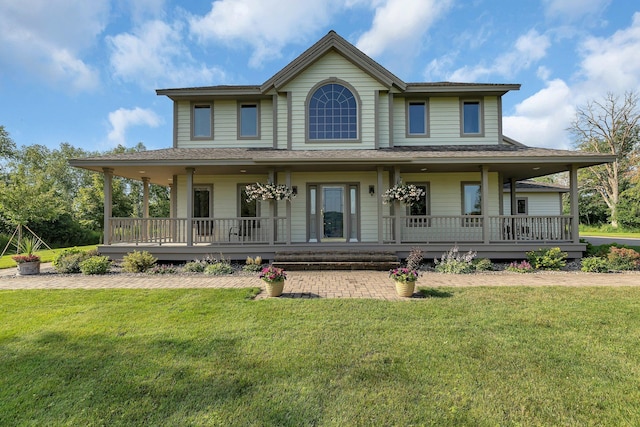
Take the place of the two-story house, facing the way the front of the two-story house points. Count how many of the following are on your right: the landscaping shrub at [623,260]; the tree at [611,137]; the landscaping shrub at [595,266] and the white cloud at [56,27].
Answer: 1

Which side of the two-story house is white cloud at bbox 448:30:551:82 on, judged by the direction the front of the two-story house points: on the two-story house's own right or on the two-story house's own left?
on the two-story house's own left

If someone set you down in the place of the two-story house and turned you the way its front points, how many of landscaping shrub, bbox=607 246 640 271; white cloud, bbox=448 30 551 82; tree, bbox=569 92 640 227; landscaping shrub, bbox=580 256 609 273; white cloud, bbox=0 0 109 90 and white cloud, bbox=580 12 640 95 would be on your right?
1

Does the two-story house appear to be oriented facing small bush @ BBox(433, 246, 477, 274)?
no

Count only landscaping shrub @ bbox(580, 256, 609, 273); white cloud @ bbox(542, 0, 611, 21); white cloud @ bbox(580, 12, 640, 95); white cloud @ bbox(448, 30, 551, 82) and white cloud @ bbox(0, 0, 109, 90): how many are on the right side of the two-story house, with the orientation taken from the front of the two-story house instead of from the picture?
1

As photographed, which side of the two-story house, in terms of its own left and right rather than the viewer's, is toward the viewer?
front

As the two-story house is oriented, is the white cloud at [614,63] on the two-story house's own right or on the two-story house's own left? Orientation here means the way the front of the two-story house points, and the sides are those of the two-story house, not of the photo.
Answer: on the two-story house's own left

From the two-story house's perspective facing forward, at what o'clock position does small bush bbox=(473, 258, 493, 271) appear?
The small bush is roughly at 10 o'clock from the two-story house.

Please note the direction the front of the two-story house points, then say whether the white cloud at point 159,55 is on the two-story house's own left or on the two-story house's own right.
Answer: on the two-story house's own right

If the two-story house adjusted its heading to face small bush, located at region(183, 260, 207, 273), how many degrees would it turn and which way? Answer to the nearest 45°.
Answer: approximately 45° to its right
